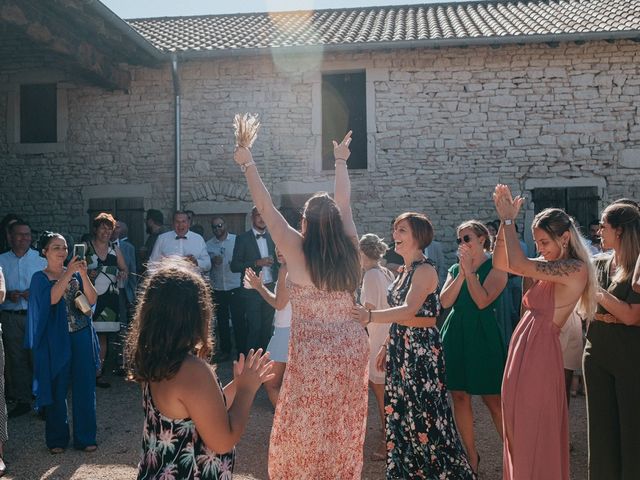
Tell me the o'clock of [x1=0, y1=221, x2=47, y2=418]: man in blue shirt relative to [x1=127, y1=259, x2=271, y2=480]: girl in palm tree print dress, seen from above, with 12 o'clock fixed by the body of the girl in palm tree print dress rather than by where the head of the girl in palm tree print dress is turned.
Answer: The man in blue shirt is roughly at 10 o'clock from the girl in palm tree print dress.

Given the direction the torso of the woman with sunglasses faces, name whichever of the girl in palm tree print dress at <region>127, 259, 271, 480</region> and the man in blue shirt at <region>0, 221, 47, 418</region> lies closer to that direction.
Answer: the girl in palm tree print dress

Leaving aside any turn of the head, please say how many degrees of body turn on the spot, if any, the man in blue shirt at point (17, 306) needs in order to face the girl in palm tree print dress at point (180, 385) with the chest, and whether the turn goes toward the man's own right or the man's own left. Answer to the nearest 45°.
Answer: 0° — they already face them

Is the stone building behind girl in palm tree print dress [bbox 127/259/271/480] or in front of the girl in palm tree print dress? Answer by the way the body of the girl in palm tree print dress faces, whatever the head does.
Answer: in front

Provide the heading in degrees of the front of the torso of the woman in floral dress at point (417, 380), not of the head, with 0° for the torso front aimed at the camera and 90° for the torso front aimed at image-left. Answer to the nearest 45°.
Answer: approximately 90°

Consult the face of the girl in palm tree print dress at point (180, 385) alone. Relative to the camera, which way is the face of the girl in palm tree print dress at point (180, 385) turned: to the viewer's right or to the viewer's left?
to the viewer's right

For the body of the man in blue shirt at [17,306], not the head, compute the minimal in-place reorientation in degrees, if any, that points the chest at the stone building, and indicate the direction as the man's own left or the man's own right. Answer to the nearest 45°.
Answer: approximately 135° to the man's own left

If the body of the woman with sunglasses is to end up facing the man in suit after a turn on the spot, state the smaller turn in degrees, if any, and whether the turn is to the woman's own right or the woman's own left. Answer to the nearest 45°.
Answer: approximately 90° to the woman's own right

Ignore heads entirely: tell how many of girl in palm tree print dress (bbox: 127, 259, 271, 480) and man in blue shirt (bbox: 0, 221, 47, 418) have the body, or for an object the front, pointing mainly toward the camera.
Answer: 1
